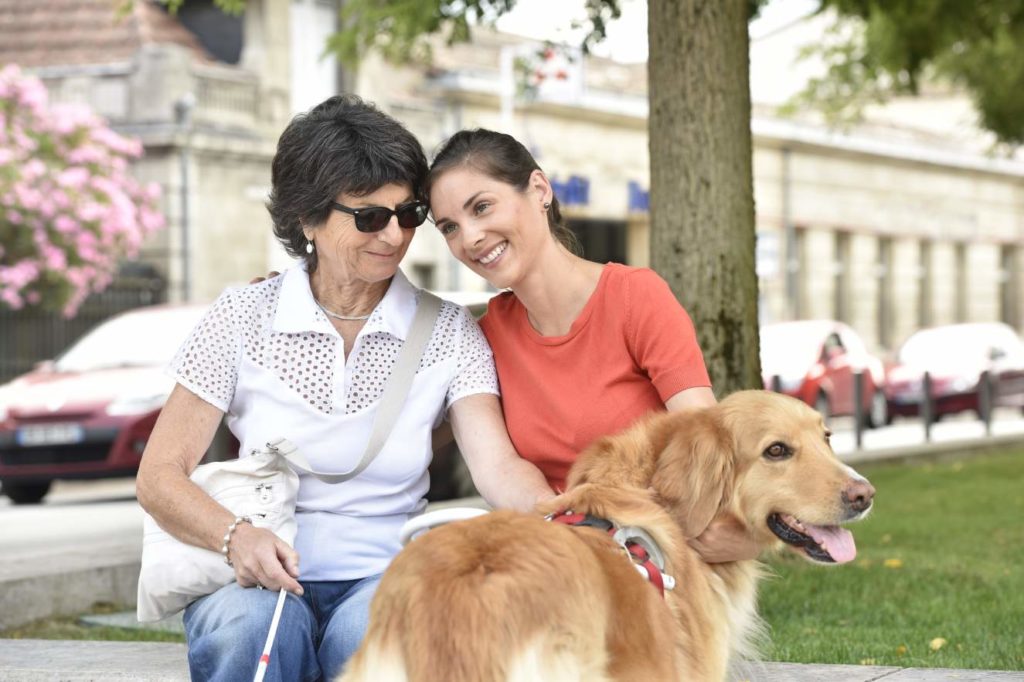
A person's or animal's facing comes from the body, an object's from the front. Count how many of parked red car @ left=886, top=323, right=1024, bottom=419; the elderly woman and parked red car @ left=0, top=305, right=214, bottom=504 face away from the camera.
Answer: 0

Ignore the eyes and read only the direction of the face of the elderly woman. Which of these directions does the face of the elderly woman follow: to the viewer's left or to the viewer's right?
to the viewer's right

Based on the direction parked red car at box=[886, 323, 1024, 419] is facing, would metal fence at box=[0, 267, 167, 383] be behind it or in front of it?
in front

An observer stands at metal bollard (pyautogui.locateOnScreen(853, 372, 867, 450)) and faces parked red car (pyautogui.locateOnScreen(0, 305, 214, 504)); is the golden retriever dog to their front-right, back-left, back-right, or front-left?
front-left

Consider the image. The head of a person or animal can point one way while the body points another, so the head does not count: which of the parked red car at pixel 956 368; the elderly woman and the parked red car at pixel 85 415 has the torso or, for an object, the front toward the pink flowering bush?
the parked red car at pixel 956 368

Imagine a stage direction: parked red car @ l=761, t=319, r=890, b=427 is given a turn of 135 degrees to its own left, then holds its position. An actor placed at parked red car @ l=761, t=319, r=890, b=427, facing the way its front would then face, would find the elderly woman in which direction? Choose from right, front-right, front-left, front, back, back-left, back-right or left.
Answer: right

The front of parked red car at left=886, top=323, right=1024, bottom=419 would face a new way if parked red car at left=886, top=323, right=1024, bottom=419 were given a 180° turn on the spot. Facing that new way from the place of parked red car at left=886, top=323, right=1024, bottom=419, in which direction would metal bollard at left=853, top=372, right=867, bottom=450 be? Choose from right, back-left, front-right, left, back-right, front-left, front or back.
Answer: back-right

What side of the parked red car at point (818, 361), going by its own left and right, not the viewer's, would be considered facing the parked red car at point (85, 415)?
front

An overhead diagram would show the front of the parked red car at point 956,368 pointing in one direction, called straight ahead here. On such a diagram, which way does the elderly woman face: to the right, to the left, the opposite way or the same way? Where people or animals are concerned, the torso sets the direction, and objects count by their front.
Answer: to the left

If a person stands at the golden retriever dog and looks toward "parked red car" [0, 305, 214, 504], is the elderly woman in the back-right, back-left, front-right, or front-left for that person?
front-left

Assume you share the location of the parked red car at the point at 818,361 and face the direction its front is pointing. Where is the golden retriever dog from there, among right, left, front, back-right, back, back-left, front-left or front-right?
front-left

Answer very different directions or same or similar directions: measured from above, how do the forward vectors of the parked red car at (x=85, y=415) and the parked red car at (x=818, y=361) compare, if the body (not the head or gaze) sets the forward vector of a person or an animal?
same or similar directions

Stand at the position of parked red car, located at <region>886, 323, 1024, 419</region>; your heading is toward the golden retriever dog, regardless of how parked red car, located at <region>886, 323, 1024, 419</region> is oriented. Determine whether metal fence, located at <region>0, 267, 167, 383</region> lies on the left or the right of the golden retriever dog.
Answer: right

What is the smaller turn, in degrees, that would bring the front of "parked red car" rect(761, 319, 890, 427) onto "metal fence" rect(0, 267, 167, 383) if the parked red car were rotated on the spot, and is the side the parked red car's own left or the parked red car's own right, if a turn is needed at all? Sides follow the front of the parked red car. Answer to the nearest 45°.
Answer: approximately 45° to the parked red car's own right

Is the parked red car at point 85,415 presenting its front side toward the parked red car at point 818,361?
no

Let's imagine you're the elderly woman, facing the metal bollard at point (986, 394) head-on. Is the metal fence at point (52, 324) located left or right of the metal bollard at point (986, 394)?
left

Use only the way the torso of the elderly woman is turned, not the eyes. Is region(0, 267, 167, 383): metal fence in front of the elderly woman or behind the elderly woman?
behind

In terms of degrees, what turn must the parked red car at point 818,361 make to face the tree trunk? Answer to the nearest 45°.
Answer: approximately 45° to its left

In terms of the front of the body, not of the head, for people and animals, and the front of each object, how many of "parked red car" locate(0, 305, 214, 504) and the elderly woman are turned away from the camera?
0

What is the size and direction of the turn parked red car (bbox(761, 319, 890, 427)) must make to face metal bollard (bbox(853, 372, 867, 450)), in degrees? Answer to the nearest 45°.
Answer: approximately 45° to its left

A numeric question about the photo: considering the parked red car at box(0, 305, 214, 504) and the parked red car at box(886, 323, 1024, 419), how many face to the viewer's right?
0

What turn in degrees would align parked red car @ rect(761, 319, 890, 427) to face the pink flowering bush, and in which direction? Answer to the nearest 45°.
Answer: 0° — it already faces it

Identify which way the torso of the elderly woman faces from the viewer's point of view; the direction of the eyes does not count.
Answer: toward the camera
